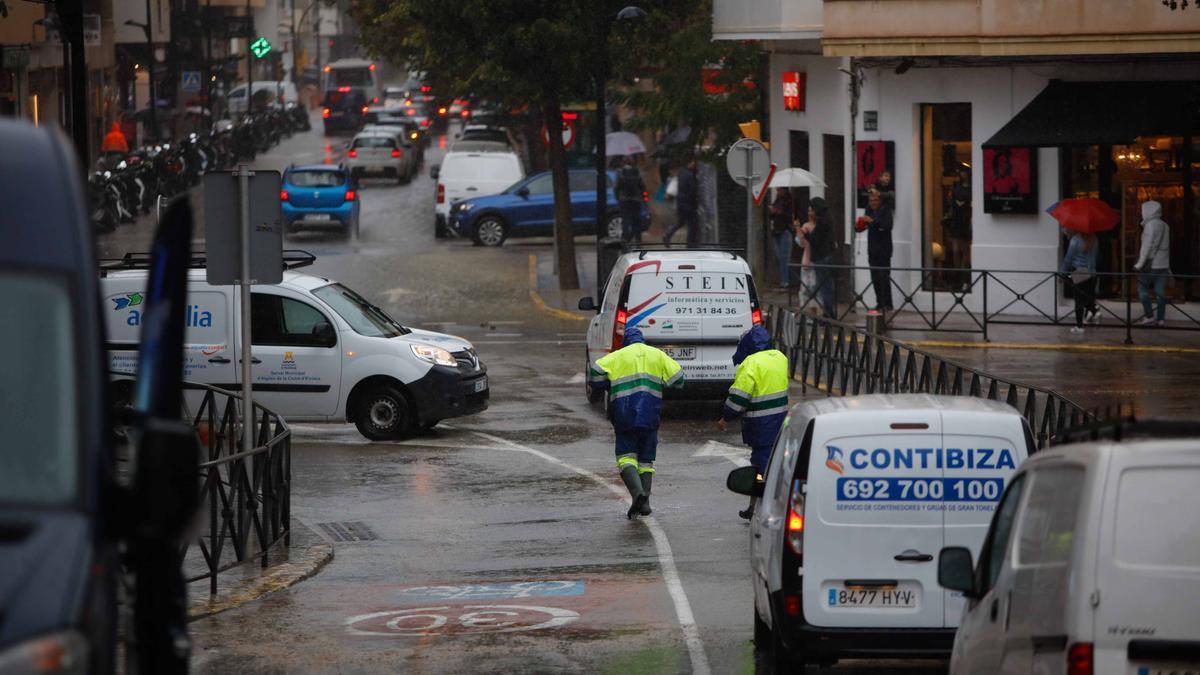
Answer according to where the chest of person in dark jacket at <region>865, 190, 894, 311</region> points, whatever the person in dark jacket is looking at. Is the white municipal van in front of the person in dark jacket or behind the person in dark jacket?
in front

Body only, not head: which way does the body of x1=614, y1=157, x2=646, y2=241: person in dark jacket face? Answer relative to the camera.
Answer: away from the camera

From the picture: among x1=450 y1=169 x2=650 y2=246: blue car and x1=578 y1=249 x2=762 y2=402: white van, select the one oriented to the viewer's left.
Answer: the blue car

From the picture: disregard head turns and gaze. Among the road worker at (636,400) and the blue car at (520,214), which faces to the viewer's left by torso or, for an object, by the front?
the blue car

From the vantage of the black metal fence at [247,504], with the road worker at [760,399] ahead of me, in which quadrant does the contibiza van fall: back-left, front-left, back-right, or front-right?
front-right

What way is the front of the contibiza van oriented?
away from the camera

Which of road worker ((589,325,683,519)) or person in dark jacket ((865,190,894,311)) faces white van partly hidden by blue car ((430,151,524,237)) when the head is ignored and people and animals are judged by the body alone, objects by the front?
the road worker

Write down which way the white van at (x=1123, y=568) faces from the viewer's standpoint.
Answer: facing away from the viewer and to the left of the viewer

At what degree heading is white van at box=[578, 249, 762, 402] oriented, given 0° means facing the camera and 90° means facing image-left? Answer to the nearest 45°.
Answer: approximately 180°

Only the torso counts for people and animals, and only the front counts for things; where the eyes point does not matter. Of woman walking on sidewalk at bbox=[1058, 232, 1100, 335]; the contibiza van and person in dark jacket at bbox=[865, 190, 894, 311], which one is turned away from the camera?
the contibiza van

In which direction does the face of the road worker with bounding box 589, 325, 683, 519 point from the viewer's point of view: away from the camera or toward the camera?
away from the camera

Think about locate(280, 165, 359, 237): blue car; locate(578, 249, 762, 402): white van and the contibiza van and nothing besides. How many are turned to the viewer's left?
0

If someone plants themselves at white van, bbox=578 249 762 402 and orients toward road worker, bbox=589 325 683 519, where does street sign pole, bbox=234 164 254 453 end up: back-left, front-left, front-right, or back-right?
front-right

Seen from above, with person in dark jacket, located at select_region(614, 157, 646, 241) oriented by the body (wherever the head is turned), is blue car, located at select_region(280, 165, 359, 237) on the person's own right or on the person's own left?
on the person's own left

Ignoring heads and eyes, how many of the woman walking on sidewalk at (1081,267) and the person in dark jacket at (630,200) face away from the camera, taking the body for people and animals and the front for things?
1

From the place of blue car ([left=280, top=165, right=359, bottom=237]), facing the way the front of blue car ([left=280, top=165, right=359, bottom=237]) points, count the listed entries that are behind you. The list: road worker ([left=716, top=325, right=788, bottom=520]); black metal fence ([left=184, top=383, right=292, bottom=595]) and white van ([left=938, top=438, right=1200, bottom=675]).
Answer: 3

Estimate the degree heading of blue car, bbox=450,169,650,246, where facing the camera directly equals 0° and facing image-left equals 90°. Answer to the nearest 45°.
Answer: approximately 90°

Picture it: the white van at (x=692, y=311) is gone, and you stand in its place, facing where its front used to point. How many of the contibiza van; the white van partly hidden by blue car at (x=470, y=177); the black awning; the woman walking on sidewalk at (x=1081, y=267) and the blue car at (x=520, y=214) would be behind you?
1
